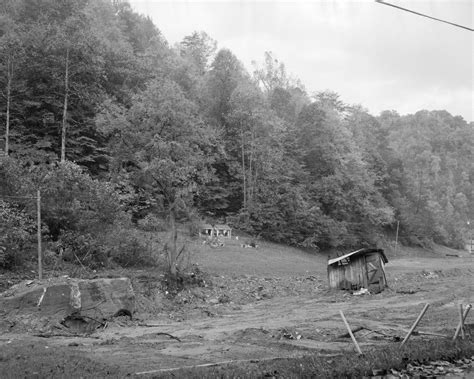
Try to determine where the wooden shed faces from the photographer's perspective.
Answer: facing the viewer and to the right of the viewer

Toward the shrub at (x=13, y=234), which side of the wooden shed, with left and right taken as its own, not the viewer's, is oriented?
right

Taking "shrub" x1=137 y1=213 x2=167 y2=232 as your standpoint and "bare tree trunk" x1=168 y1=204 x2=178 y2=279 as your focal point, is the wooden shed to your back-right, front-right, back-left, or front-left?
front-left

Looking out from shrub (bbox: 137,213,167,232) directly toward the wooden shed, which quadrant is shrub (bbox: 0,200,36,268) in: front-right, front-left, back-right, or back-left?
front-right

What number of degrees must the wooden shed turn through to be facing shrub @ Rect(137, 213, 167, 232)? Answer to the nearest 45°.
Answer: approximately 135° to its right

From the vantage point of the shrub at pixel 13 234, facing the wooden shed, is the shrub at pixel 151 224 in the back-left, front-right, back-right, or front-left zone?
front-left
